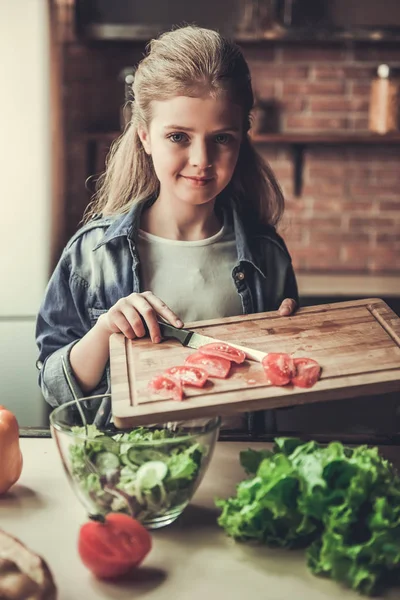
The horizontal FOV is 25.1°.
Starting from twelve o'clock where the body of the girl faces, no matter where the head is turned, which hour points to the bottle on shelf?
The bottle on shelf is roughly at 7 o'clock from the girl.

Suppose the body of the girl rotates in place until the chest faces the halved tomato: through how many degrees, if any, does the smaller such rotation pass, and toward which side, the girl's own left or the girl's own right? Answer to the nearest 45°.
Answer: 0° — they already face it

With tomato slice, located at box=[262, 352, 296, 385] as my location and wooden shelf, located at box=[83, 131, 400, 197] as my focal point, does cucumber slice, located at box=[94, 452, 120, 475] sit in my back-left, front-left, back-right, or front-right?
back-left

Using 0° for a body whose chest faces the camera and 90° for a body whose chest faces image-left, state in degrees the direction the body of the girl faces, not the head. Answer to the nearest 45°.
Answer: approximately 0°

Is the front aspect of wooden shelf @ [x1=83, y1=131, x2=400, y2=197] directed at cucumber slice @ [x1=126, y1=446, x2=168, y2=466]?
yes

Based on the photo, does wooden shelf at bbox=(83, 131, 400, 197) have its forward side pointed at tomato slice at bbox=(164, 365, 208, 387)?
yes
